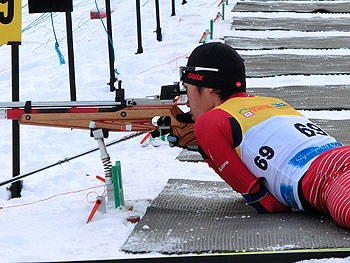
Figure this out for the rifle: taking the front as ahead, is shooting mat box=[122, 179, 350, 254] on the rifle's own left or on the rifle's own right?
on the rifle's own left

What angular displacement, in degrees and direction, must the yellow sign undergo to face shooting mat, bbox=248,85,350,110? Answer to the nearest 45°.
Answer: approximately 135° to its left

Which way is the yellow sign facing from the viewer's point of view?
toward the camera

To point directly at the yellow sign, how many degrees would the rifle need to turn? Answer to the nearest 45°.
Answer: approximately 45° to its right

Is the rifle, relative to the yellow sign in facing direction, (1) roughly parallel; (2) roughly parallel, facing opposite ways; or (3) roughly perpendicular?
roughly perpendicular

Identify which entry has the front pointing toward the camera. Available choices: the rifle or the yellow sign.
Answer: the yellow sign

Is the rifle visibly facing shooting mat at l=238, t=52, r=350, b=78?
no

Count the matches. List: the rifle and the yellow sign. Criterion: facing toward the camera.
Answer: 1

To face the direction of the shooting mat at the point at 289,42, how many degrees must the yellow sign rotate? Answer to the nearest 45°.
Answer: approximately 135° to its left

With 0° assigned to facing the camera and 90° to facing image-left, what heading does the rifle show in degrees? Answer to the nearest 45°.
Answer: approximately 90°

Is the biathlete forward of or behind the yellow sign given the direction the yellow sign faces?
forward
